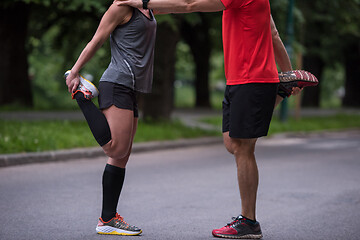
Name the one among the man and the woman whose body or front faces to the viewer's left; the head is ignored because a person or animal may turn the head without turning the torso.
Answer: the man

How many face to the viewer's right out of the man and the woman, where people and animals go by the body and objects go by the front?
1

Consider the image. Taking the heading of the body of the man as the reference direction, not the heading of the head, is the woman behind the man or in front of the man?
in front

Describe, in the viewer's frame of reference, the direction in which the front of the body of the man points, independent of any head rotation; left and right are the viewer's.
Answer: facing to the left of the viewer

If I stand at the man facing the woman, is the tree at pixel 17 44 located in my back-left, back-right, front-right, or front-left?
front-right

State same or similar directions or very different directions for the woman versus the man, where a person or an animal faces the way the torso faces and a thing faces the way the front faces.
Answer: very different directions

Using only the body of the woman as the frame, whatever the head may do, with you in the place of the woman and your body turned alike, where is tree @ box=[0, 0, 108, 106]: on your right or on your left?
on your left

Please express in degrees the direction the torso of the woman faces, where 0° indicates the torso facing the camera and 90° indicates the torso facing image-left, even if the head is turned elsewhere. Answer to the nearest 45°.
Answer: approximately 270°

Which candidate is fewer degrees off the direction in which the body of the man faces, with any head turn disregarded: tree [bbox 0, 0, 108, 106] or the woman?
the woman

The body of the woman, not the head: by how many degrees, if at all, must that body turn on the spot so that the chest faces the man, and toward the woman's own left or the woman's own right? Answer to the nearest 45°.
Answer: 0° — they already face them

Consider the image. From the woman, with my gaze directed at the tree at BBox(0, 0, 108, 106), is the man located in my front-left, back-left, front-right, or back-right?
back-right

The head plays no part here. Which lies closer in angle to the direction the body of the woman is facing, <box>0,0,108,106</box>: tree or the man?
the man

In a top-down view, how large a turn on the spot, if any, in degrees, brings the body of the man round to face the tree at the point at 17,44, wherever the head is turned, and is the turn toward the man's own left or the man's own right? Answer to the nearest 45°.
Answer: approximately 45° to the man's own right
